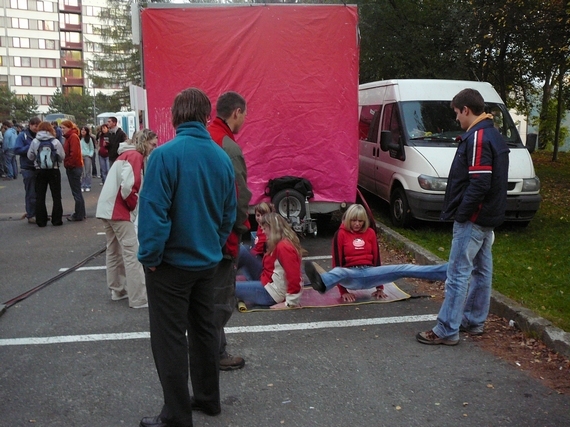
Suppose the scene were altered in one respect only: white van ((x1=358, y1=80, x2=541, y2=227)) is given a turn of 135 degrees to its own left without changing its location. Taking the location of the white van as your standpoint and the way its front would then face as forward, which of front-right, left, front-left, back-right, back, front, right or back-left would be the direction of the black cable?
back-left

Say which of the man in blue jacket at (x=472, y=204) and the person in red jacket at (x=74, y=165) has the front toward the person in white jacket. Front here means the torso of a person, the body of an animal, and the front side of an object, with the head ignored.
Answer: the man in blue jacket

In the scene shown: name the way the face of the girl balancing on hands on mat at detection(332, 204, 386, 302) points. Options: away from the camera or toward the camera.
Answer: toward the camera

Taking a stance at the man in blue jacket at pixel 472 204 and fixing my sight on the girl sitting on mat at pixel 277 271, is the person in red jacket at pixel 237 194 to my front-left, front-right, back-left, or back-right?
front-left

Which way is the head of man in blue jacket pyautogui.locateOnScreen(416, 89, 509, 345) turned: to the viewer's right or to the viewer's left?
to the viewer's left

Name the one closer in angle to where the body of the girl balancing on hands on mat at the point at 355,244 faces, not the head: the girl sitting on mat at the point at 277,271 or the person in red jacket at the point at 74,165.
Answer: the girl sitting on mat

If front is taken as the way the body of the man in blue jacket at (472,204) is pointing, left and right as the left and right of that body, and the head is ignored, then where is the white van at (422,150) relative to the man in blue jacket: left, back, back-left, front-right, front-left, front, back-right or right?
right

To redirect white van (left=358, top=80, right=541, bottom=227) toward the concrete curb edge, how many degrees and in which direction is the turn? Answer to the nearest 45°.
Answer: approximately 45° to its right
